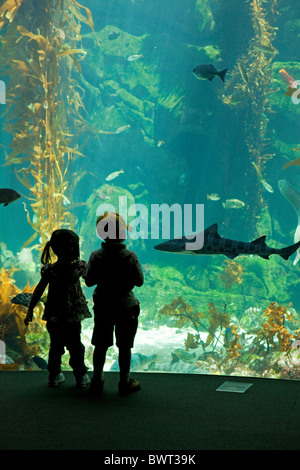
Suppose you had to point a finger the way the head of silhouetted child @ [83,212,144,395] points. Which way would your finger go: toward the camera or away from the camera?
away from the camera

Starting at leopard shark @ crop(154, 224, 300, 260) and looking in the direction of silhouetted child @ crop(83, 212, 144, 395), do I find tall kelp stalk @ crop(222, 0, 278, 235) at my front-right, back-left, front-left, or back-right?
back-right

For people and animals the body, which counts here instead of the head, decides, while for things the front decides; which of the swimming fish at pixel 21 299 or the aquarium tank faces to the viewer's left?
the swimming fish

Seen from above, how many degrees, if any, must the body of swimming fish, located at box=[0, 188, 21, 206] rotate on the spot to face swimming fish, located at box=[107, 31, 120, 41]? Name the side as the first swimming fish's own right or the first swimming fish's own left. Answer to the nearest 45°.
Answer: approximately 90° to the first swimming fish's own left

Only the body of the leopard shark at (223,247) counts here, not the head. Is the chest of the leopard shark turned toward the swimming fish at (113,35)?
no

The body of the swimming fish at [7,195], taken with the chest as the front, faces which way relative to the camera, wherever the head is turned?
to the viewer's right

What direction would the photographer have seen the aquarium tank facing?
facing the viewer

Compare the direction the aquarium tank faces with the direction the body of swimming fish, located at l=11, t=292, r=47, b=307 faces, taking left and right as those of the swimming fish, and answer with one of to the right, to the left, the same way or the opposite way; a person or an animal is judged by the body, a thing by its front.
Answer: to the left

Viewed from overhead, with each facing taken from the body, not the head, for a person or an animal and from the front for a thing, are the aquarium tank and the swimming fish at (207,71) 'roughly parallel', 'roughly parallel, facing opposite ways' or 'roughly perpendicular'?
roughly perpendicular

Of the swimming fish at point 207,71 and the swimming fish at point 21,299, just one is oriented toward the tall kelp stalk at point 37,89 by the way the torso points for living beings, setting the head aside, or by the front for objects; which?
the swimming fish at point 207,71

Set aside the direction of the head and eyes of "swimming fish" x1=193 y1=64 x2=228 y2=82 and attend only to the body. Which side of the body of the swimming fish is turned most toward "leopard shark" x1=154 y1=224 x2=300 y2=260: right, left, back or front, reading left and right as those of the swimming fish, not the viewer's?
left

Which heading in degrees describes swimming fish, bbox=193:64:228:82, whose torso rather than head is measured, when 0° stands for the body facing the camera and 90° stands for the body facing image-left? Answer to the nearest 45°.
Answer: approximately 90°
